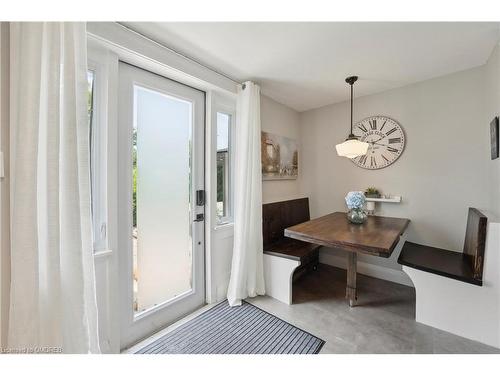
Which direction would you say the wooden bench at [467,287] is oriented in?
to the viewer's left

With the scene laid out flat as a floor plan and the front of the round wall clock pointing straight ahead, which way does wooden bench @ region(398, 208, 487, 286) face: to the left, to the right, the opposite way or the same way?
to the right

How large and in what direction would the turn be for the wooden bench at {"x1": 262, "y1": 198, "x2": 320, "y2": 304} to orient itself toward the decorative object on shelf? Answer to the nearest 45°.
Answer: approximately 90° to its left

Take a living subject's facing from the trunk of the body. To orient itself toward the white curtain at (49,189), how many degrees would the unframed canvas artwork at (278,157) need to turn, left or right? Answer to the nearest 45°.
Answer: approximately 90° to its right

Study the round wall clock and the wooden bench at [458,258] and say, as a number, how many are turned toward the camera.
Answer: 1

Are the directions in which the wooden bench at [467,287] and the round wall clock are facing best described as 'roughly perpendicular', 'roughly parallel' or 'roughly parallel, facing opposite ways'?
roughly perpendicular

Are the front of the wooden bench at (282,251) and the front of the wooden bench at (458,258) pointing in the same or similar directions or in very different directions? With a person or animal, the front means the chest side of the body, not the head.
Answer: very different directions

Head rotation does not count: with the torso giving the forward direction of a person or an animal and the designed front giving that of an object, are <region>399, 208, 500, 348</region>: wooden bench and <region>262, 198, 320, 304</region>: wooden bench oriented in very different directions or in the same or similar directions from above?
very different directions

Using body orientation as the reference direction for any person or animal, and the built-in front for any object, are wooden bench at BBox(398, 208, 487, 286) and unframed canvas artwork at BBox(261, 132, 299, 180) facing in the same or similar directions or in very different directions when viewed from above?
very different directions
